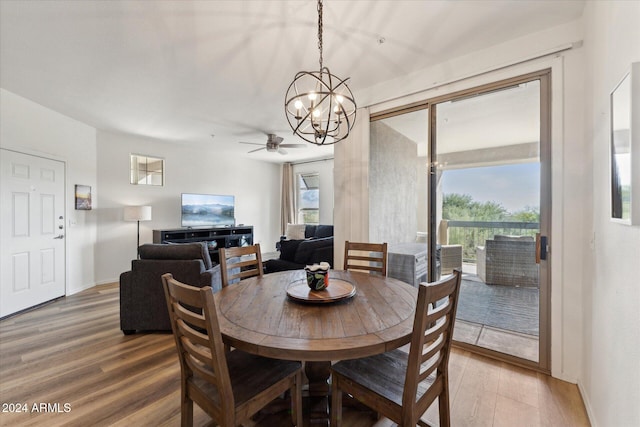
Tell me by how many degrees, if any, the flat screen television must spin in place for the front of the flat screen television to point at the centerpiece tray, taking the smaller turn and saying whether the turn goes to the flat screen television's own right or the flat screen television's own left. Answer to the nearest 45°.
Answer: approximately 45° to the flat screen television's own right

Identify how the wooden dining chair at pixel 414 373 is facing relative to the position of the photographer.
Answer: facing away from the viewer and to the left of the viewer

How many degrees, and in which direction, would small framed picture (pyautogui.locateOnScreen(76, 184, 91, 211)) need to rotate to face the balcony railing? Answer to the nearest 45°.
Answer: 0° — it already faces it

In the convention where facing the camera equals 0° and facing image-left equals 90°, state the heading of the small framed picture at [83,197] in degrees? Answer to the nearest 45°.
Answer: approximately 315°

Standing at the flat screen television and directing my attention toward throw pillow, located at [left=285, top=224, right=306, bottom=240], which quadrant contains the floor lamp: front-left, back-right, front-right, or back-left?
back-right

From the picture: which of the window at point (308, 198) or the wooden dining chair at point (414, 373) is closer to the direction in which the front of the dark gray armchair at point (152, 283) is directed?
the window

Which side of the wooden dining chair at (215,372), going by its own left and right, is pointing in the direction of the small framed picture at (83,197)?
left

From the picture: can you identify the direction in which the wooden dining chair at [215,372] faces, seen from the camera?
facing away from the viewer and to the right of the viewer

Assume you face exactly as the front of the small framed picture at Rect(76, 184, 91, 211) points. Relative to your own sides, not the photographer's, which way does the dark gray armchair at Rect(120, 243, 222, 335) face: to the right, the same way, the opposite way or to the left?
to the left

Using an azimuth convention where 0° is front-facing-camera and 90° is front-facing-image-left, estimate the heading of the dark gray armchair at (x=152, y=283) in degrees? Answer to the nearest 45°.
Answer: approximately 225°
